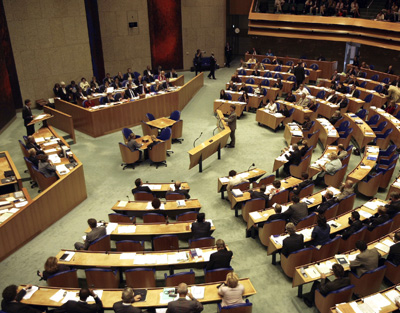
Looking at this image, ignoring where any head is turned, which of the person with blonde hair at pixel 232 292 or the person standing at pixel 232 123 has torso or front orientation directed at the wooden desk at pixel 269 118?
the person with blonde hair

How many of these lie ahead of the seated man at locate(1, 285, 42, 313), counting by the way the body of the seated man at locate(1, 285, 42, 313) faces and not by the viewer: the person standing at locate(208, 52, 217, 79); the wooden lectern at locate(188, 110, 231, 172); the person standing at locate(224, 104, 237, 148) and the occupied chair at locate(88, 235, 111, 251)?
4

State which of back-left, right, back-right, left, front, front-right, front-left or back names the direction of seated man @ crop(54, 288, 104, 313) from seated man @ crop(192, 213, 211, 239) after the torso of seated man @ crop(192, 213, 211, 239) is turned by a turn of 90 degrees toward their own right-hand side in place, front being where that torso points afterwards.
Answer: back-right

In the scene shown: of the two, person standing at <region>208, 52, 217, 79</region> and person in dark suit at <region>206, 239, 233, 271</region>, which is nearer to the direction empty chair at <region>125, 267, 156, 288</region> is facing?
the person standing

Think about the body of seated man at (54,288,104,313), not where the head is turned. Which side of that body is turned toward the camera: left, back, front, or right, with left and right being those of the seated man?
back

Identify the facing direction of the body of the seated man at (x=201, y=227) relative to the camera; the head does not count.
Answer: away from the camera

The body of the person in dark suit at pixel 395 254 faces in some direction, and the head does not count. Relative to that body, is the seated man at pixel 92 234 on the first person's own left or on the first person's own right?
on the first person's own left

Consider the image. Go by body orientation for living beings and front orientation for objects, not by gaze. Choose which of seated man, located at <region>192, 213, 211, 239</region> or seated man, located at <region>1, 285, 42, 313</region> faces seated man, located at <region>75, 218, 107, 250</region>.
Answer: seated man, located at <region>1, 285, 42, 313</region>

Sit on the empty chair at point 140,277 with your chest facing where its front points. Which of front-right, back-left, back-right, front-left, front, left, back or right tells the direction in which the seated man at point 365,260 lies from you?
right

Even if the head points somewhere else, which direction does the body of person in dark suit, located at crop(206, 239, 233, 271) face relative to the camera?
away from the camera

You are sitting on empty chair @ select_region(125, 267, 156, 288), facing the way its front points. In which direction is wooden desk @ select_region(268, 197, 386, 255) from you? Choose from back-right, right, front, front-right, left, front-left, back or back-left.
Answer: right

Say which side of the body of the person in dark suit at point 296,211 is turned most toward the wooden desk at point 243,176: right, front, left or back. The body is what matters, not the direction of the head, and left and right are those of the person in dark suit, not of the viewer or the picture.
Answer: front

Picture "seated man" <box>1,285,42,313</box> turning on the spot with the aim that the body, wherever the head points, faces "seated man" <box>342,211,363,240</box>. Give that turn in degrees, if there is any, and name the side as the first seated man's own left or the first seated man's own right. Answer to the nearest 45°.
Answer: approximately 45° to the first seated man's own right

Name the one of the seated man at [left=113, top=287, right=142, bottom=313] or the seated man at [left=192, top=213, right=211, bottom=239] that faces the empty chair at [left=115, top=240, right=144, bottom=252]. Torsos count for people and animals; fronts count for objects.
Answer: the seated man at [left=113, top=287, right=142, bottom=313]
